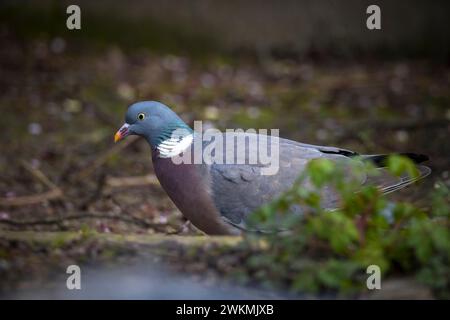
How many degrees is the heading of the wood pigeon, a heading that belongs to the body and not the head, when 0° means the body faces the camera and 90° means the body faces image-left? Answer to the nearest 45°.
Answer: approximately 90°
